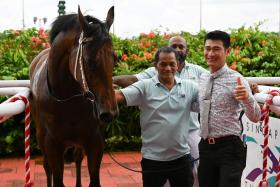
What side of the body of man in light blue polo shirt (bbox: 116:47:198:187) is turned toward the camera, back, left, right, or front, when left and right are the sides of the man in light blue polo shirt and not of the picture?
front

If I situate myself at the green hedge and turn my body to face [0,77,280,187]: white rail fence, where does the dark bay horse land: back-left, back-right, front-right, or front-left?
front-right

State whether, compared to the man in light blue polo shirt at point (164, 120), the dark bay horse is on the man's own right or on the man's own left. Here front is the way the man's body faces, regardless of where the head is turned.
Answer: on the man's own right

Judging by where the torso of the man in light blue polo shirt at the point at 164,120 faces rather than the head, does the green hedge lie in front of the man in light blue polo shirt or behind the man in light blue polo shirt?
behind
